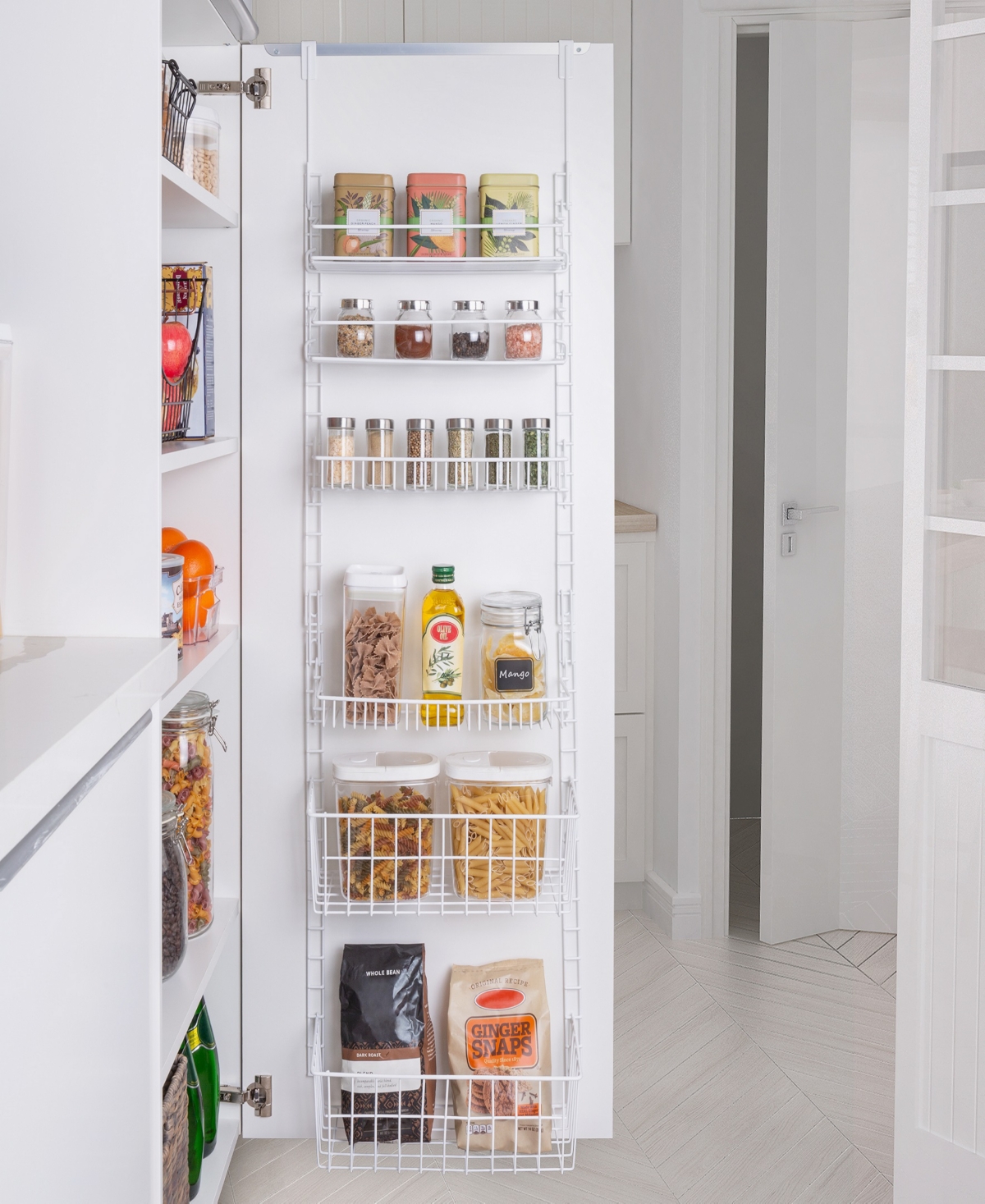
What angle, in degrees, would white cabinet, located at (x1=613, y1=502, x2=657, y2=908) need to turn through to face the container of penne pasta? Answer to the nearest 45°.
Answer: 0° — it already faces it

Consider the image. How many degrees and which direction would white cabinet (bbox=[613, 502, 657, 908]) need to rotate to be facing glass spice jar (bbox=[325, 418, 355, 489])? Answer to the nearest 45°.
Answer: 0° — it already faces it

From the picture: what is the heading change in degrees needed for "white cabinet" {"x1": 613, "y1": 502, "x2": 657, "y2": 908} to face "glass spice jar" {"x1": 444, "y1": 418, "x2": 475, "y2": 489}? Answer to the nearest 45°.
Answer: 0° — it already faces it
